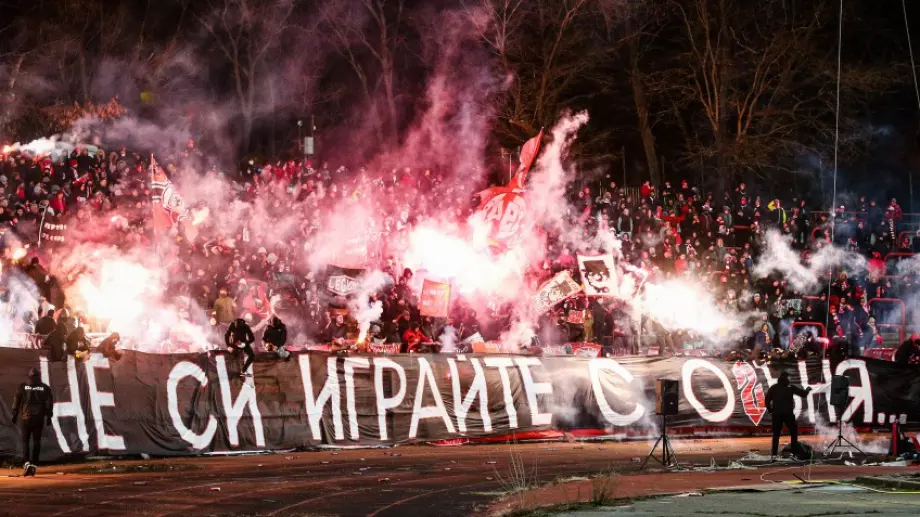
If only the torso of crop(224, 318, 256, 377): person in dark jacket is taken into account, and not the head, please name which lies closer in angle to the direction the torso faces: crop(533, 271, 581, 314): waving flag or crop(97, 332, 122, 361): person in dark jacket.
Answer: the person in dark jacket

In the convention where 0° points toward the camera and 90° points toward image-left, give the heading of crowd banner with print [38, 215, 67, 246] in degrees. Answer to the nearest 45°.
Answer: approximately 0°

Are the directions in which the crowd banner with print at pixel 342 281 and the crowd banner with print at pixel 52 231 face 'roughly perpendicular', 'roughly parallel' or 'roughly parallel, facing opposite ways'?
roughly parallel

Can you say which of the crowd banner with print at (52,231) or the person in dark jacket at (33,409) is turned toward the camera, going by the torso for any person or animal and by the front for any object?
the crowd banner with print

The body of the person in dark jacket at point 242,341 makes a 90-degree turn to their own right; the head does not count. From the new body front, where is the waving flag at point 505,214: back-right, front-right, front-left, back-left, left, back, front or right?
back-right

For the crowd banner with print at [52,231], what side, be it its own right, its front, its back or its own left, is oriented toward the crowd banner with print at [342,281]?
left

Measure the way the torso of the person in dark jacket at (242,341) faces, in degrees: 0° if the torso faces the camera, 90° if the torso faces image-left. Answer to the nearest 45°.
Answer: approximately 0°

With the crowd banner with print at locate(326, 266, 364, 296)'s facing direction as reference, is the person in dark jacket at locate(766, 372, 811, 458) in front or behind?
in front

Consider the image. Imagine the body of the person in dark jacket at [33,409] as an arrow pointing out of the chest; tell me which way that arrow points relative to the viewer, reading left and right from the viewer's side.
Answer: facing away from the viewer

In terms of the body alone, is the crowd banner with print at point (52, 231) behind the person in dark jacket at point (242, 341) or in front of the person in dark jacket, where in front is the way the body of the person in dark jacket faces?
behind

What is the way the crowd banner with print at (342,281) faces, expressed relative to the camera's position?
facing the viewer

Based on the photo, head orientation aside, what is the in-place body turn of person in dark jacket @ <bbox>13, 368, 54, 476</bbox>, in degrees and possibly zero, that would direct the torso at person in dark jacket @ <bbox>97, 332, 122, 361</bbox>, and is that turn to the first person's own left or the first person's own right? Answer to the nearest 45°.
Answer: approximately 45° to the first person's own right

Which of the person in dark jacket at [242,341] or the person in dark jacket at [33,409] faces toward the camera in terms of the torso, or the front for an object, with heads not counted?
the person in dark jacket at [242,341]

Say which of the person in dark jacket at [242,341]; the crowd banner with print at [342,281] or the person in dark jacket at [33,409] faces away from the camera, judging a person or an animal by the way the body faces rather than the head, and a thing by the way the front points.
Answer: the person in dark jacket at [33,409]

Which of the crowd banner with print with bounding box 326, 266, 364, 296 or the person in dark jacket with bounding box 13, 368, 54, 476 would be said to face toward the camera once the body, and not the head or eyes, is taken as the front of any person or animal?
the crowd banner with print

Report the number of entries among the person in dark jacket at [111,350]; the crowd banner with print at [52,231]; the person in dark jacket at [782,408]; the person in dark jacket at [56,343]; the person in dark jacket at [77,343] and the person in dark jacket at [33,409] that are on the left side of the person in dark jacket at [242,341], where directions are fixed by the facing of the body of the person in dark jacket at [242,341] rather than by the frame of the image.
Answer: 1

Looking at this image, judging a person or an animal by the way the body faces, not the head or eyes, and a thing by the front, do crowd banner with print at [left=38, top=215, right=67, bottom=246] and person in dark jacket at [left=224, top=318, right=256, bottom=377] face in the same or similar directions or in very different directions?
same or similar directions
